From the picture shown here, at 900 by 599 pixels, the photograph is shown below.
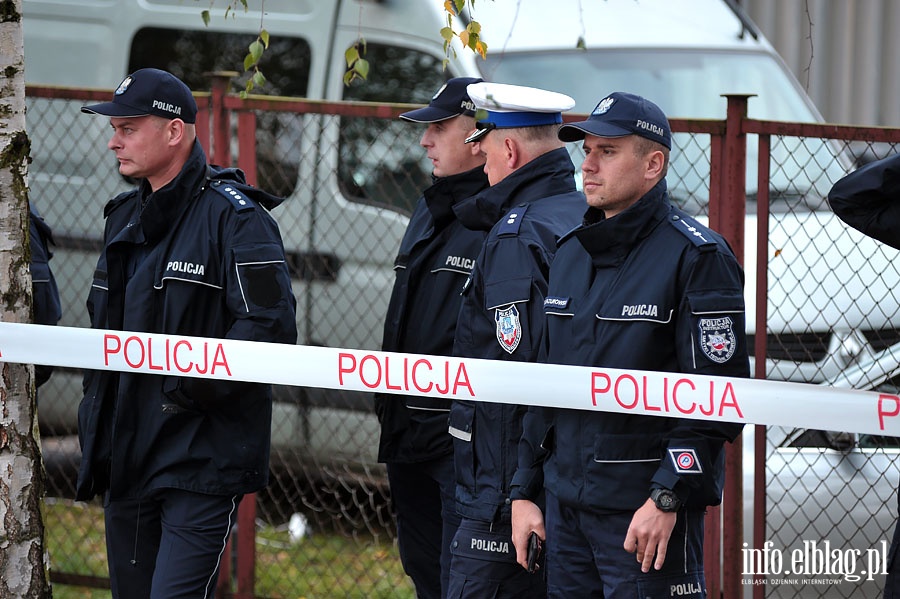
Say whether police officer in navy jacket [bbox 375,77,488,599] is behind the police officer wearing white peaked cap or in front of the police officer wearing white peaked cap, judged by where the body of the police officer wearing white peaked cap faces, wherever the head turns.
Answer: in front

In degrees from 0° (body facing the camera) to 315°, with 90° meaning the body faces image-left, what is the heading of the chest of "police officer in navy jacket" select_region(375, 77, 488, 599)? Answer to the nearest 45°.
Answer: approximately 45°

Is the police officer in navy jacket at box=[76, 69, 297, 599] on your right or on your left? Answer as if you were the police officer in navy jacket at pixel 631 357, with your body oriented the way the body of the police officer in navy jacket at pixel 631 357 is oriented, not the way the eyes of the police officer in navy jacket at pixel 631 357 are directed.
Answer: on your right

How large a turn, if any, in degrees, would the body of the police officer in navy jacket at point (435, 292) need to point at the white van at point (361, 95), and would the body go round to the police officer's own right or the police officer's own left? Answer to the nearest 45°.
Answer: approximately 135° to the police officer's own right

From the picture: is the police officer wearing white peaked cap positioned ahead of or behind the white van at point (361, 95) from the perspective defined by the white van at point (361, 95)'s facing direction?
ahead

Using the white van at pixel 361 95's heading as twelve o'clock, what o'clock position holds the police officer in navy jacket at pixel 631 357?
The police officer in navy jacket is roughly at 1 o'clock from the white van.

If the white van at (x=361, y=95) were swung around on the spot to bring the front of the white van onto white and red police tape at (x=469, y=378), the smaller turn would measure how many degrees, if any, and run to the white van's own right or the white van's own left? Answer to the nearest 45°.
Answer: approximately 45° to the white van's own right

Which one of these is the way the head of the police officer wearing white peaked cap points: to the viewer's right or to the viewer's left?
to the viewer's left

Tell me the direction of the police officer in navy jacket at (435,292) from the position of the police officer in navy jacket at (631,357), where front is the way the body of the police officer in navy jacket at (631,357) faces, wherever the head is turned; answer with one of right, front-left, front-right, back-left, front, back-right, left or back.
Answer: right

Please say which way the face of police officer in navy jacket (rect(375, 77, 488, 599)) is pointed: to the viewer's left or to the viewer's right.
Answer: to the viewer's left

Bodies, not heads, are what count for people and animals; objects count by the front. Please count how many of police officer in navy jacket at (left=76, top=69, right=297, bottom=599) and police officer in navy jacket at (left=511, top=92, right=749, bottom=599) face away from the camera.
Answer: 0

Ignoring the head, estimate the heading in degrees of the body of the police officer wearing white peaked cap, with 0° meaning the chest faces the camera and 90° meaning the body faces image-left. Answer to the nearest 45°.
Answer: approximately 135°

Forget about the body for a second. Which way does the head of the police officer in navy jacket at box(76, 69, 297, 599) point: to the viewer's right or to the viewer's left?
to the viewer's left
